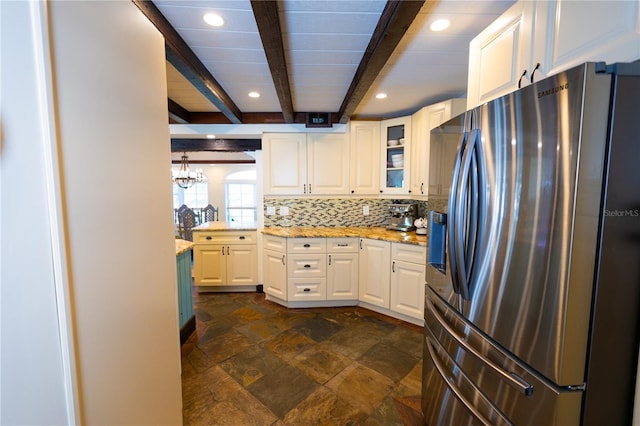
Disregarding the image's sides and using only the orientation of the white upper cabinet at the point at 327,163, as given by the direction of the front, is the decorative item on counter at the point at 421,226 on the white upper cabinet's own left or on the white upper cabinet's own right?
on the white upper cabinet's own left

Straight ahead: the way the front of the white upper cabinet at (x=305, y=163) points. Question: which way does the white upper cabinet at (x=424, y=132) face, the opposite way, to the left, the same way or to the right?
to the right

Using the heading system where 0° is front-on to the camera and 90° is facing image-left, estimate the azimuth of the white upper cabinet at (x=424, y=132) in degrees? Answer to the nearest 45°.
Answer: approximately 45°

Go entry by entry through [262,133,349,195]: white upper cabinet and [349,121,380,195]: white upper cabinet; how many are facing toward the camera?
2

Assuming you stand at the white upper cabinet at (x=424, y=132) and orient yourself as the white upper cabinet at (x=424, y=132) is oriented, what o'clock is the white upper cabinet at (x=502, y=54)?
the white upper cabinet at (x=502, y=54) is roughly at 10 o'clock from the white upper cabinet at (x=424, y=132).

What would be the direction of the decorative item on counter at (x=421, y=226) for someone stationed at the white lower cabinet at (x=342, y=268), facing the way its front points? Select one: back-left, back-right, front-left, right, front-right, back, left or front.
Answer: left

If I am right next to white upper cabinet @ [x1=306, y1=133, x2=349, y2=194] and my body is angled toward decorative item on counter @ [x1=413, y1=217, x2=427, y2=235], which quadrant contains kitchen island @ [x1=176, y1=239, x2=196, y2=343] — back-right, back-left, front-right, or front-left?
back-right

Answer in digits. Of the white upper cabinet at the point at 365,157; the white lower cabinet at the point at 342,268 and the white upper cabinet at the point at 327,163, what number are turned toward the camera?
3

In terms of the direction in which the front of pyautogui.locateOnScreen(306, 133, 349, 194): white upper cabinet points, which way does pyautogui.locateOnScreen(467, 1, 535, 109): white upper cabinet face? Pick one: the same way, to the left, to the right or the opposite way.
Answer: to the right

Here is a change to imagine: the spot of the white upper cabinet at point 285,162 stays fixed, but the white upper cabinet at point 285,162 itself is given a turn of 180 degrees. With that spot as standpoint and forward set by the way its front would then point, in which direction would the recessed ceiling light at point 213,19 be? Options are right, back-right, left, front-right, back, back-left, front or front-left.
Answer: back

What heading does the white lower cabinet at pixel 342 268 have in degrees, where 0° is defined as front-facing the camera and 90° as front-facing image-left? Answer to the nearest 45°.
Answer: approximately 0°

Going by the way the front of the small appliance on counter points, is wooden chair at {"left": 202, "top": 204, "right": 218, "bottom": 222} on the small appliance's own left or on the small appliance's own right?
on the small appliance's own right

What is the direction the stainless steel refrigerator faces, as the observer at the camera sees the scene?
facing the viewer and to the left of the viewer
